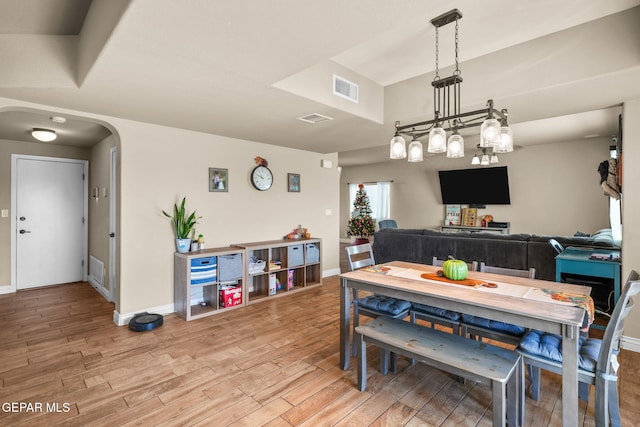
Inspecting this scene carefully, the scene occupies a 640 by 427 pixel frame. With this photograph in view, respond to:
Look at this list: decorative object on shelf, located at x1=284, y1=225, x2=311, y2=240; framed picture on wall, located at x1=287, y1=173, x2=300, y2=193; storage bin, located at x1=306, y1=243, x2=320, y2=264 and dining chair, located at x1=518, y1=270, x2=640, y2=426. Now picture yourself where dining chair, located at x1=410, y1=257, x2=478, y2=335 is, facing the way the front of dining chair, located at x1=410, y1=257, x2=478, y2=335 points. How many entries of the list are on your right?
3
